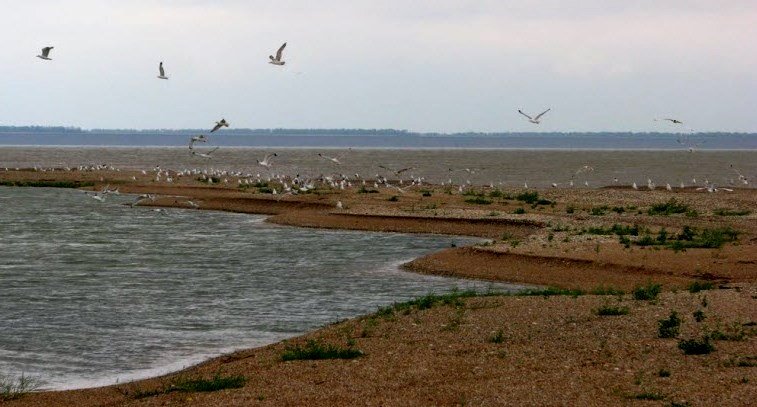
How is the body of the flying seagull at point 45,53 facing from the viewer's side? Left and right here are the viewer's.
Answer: facing to the left of the viewer

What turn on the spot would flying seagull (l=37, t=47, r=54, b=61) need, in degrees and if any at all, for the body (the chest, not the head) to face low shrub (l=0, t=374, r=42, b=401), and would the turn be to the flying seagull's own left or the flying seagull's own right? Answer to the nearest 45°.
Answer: approximately 90° to the flying seagull's own left

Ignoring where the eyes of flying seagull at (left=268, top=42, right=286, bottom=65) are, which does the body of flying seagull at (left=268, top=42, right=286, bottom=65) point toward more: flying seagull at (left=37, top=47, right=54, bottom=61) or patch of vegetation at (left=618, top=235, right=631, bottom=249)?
the flying seagull

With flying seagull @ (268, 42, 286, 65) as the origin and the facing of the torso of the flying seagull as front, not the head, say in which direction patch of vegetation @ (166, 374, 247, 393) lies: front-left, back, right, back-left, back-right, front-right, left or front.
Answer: left

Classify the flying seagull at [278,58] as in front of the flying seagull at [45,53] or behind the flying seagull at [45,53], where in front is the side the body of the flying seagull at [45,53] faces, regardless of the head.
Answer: behind

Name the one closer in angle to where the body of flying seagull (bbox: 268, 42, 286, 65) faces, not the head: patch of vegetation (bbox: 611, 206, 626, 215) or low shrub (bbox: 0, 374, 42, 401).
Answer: the low shrub

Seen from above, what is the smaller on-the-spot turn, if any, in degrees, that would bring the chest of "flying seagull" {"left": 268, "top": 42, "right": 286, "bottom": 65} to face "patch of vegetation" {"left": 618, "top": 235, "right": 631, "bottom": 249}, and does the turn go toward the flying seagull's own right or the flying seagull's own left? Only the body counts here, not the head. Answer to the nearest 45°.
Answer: approximately 180°

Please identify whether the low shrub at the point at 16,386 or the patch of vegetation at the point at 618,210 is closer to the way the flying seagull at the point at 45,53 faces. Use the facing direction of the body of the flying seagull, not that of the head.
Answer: the low shrub

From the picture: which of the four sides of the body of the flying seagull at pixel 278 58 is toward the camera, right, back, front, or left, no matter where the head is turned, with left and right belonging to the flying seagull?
left

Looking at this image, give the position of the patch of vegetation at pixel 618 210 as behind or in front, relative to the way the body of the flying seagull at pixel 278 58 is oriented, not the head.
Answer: behind
